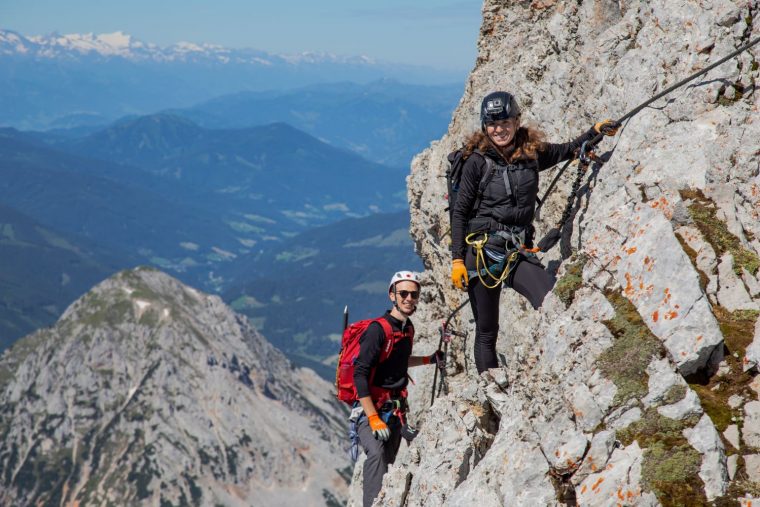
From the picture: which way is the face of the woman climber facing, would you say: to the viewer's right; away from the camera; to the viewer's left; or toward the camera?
toward the camera

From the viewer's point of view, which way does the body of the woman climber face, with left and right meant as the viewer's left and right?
facing the viewer and to the right of the viewer
